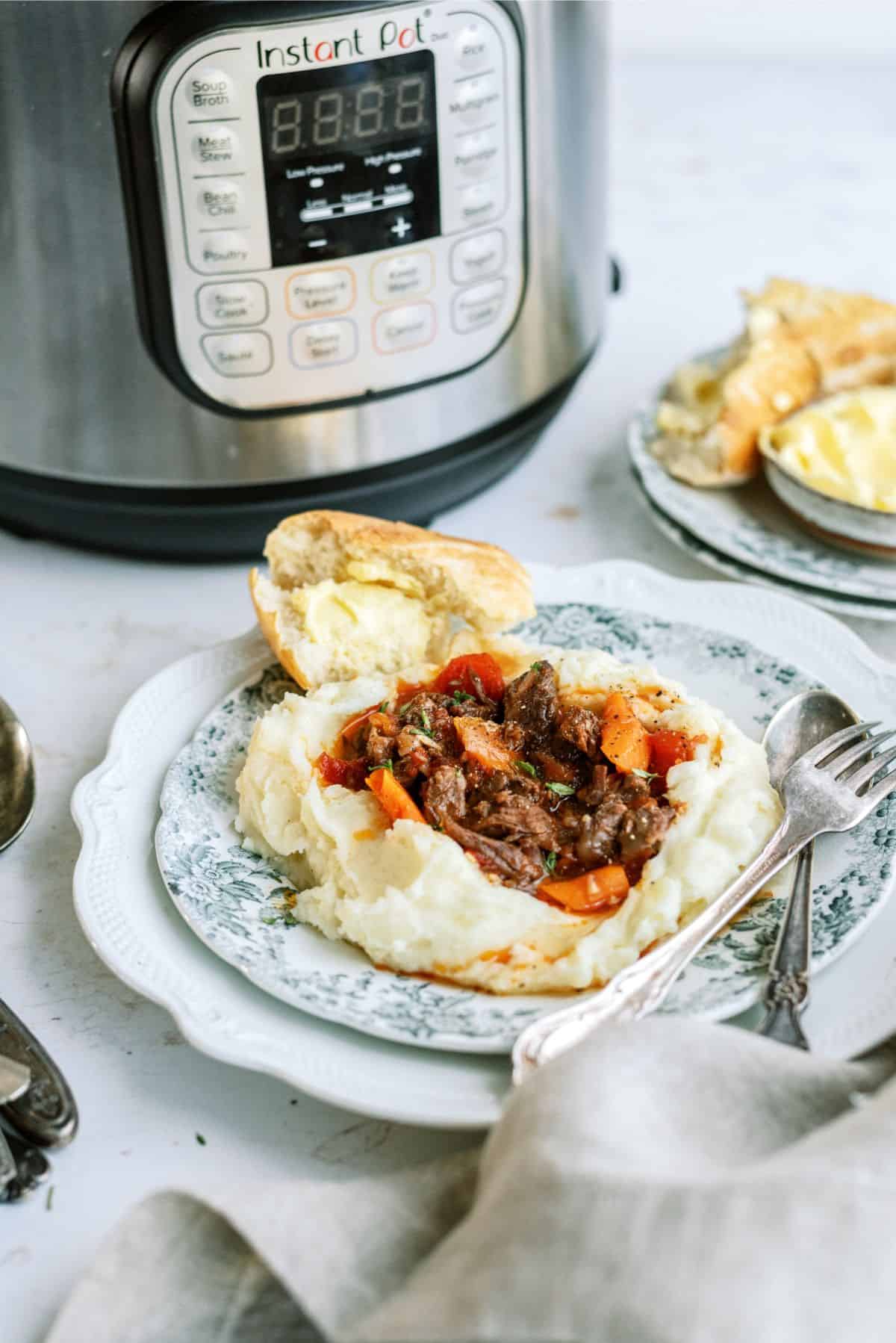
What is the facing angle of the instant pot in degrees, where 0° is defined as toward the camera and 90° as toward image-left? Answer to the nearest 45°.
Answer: approximately 315°

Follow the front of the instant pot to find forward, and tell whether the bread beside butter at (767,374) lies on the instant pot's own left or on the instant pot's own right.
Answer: on the instant pot's own left
